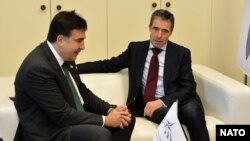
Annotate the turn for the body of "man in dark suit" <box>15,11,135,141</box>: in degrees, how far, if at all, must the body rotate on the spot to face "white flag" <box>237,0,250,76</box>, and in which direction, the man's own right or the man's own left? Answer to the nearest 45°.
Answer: approximately 90° to the man's own left

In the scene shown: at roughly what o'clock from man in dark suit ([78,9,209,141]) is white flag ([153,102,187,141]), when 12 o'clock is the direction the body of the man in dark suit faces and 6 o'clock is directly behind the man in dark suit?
The white flag is roughly at 12 o'clock from the man in dark suit.

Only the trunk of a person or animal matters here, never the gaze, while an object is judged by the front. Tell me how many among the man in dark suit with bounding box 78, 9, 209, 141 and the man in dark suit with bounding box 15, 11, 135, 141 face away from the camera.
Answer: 0

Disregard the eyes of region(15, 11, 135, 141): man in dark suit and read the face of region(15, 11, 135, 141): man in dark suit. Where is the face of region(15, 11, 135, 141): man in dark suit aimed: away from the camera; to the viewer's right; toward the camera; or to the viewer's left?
to the viewer's right

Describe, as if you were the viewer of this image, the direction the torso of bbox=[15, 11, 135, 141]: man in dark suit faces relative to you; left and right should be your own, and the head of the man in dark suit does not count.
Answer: facing the viewer and to the right of the viewer

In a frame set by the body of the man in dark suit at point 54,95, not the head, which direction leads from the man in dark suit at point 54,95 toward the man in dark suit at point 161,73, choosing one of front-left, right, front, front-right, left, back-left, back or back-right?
left

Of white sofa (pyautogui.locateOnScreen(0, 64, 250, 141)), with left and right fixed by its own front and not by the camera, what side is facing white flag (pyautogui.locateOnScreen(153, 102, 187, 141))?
front

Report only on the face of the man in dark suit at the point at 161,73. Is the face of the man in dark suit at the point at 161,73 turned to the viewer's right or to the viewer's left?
to the viewer's left

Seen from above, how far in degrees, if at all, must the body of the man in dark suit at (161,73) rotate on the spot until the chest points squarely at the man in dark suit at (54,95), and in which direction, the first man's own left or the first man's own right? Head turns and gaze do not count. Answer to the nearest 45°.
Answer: approximately 45° to the first man's own right

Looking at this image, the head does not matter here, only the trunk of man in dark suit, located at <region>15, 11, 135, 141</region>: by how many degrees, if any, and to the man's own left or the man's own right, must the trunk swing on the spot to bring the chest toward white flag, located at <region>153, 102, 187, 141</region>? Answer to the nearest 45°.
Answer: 0° — they already face it
